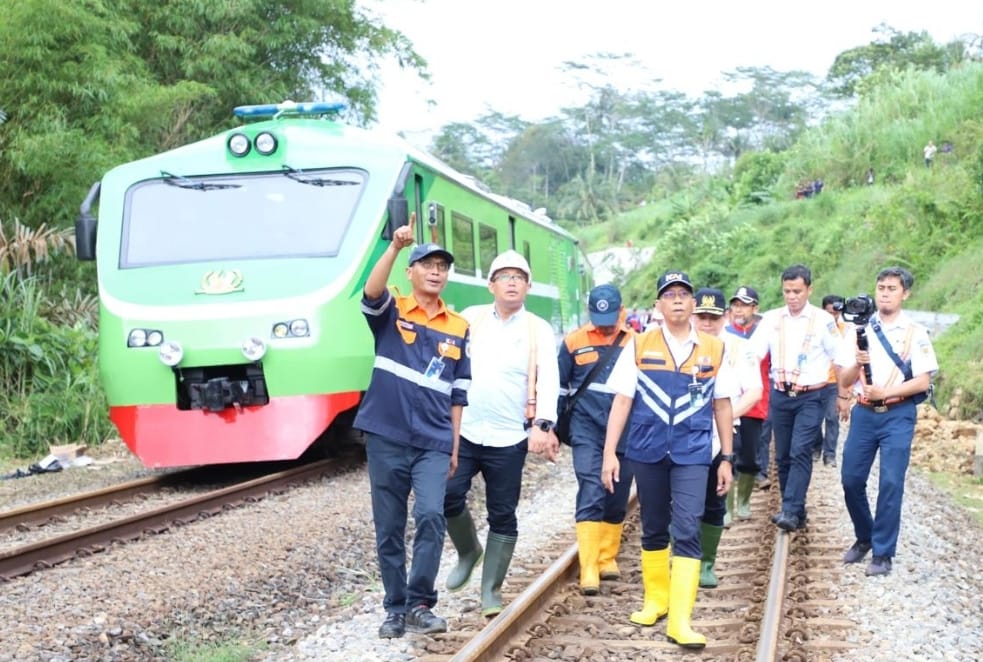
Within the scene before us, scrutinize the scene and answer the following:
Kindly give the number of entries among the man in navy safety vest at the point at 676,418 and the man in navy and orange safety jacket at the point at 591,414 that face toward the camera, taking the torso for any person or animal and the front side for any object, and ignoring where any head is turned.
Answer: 2

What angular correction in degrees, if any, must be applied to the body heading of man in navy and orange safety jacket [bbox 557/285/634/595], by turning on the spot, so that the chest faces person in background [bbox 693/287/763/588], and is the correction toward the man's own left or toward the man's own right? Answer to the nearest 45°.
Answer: approximately 90° to the man's own left

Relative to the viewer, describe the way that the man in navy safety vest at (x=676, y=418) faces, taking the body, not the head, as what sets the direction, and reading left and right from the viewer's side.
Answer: facing the viewer

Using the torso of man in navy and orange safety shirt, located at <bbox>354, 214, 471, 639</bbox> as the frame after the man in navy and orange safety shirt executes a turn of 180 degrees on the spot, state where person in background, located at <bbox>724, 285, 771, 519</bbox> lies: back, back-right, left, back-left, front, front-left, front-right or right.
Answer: front-right

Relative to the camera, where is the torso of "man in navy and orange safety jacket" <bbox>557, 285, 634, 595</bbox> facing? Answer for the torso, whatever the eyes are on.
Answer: toward the camera

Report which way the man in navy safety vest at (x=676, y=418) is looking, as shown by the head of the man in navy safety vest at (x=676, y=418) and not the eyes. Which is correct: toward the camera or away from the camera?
toward the camera

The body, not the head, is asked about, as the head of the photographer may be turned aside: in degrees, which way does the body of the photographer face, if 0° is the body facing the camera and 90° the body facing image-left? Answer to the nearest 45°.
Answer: approximately 45°

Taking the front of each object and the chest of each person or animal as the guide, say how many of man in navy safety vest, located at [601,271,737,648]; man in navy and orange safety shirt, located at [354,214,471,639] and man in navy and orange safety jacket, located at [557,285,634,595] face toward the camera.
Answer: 3

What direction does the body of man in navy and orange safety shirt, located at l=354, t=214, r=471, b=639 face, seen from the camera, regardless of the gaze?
toward the camera

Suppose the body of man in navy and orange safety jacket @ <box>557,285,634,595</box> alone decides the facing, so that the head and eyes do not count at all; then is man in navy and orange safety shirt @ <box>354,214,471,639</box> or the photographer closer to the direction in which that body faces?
the man in navy and orange safety shirt

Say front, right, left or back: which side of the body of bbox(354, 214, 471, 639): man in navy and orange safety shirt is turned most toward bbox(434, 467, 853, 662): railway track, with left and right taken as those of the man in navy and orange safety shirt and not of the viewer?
left
